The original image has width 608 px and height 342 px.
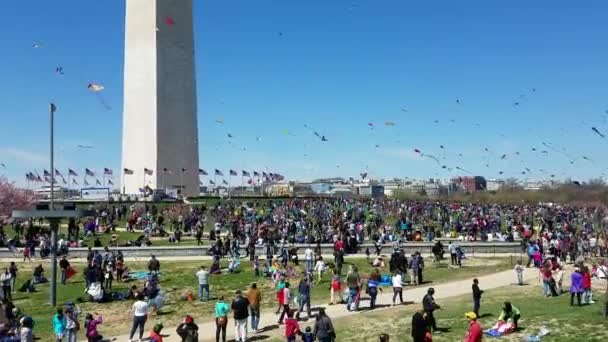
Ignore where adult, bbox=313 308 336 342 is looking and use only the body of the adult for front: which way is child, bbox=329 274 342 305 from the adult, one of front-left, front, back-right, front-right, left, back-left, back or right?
front

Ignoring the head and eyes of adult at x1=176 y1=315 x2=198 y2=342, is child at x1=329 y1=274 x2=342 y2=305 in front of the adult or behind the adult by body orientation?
in front

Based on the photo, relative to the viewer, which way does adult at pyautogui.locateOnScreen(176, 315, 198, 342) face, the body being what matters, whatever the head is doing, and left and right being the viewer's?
facing away from the viewer

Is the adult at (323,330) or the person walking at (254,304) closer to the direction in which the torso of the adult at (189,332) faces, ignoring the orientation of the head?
the person walking

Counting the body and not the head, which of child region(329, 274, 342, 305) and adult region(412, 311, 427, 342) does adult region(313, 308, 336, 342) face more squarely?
the child

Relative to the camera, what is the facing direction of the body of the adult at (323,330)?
away from the camera

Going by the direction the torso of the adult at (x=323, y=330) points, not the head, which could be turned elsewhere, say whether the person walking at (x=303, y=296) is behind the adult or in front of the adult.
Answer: in front

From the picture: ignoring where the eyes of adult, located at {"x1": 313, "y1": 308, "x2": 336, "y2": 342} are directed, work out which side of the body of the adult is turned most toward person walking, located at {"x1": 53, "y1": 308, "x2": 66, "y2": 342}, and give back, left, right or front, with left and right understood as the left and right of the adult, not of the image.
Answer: left

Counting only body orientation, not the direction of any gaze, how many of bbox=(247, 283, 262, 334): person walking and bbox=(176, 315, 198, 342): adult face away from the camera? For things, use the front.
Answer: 2

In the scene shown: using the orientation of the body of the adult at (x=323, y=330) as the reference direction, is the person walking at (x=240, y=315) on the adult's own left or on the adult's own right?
on the adult's own left

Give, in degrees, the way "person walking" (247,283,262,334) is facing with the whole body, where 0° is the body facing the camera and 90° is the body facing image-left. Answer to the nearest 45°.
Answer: approximately 180°

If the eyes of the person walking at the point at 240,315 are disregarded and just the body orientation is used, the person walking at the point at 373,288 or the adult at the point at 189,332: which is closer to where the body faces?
the person walking

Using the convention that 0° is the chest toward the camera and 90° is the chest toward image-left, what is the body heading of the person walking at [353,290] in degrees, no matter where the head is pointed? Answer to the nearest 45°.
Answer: approximately 180°

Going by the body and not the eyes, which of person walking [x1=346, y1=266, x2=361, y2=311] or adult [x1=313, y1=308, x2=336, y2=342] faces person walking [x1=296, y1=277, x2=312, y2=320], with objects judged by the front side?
the adult

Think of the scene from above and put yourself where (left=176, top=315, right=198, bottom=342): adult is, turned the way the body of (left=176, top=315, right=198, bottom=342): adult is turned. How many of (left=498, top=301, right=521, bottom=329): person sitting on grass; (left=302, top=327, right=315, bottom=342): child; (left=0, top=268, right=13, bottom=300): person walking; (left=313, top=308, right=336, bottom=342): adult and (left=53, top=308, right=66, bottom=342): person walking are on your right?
3
